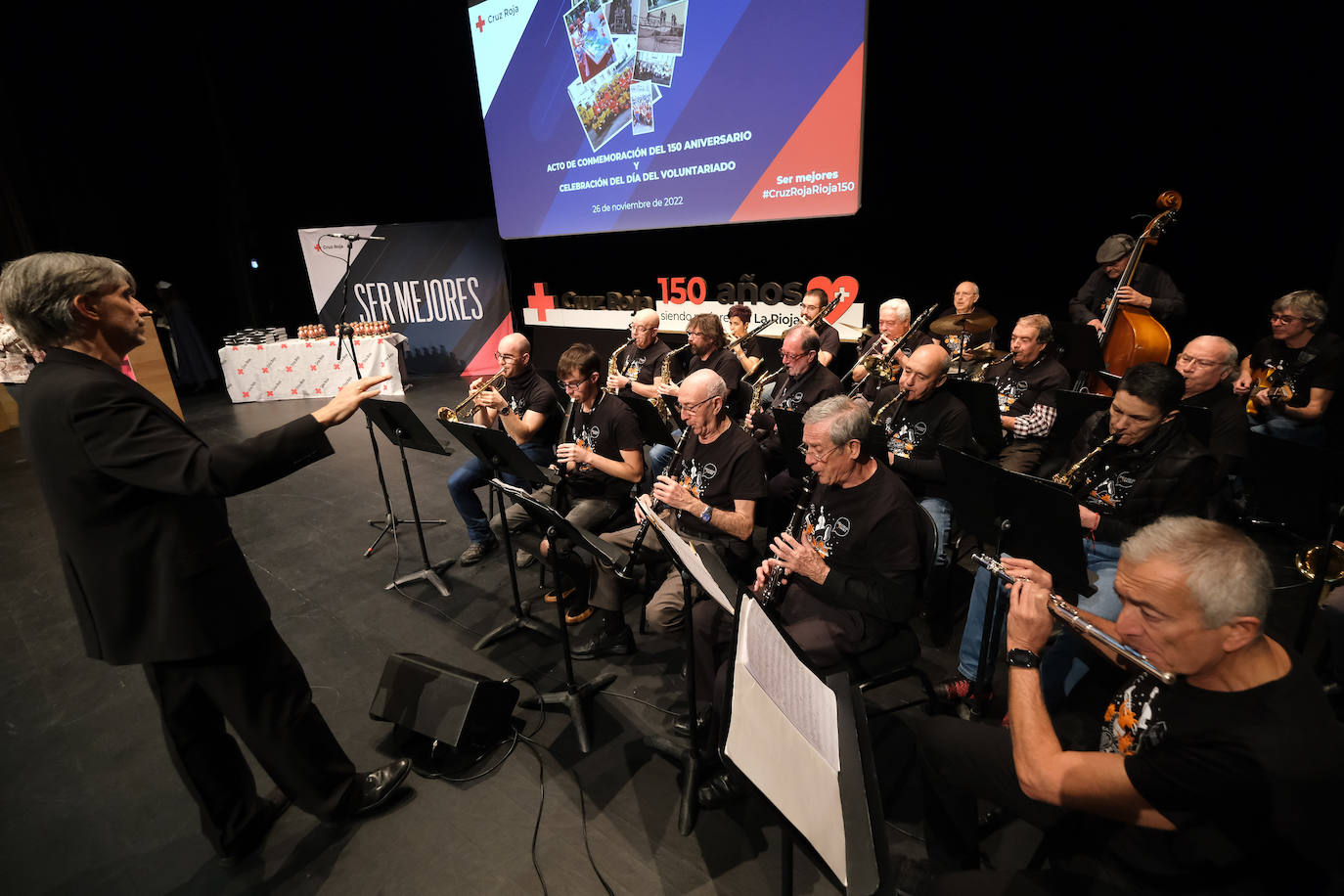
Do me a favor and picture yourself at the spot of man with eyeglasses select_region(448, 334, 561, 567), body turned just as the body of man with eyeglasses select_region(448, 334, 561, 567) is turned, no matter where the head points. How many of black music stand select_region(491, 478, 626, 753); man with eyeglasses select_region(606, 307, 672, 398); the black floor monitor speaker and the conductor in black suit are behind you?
1

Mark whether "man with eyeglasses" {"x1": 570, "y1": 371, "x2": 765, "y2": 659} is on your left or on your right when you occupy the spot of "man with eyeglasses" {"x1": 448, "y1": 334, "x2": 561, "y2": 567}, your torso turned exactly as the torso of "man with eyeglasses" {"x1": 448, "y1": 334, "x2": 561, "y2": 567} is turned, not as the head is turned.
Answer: on your left

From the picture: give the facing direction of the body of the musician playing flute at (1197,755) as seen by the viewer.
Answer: to the viewer's left

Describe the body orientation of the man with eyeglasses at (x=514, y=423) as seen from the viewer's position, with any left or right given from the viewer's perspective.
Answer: facing the viewer and to the left of the viewer

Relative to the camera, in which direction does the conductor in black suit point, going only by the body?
to the viewer's right

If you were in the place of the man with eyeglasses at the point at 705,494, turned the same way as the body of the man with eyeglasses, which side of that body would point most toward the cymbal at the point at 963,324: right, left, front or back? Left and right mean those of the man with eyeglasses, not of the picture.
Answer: back

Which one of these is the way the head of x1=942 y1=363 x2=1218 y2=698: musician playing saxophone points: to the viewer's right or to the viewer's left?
to the viewer's left

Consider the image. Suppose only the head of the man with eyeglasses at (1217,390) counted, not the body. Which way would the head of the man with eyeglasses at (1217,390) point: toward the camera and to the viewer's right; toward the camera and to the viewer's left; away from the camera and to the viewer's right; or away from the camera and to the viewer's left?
toward the camera and to the viewer's left

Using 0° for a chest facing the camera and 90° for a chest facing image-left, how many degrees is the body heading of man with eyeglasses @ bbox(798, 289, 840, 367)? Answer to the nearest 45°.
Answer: approximately 45°

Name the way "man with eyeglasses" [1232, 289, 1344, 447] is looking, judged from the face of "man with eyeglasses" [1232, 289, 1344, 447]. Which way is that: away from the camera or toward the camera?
toward the camera

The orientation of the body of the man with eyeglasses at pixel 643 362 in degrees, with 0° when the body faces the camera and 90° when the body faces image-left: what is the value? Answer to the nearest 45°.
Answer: approximately 45°

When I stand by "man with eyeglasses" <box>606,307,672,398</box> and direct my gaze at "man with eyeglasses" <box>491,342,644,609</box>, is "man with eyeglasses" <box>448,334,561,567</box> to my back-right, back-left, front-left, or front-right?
front-right

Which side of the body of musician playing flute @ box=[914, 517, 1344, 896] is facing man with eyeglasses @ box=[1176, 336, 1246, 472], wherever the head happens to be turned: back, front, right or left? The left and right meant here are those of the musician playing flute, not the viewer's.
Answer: right

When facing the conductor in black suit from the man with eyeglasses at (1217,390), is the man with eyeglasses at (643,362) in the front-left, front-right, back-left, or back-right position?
front-right

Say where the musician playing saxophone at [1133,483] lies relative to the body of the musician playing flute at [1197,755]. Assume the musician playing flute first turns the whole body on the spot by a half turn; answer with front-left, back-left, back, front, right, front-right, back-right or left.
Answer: left

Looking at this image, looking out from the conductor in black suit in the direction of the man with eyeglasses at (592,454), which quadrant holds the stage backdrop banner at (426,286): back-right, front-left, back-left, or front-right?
front-left

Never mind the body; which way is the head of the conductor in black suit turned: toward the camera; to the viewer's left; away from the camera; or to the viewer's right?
to the viewer's right
